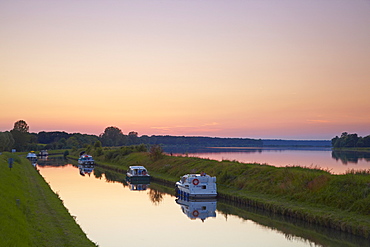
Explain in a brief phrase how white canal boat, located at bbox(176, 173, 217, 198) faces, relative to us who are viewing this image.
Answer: facing away from the viewer and to the left of the viewer

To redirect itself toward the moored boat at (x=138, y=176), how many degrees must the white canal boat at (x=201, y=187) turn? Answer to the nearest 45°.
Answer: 0° — it already faces it

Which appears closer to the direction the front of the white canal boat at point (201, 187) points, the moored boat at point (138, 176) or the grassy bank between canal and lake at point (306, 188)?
the moored boat
